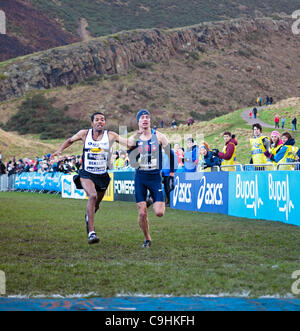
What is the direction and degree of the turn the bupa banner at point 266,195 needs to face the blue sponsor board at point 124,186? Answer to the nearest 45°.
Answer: approximately 90° to its right

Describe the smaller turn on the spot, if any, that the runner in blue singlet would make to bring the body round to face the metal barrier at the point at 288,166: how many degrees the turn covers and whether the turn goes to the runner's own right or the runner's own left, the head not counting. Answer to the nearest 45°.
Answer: approximately 135° to the runner's own left

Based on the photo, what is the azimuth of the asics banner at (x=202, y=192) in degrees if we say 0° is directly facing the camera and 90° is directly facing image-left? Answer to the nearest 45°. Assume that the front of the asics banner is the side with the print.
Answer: approximately 45°

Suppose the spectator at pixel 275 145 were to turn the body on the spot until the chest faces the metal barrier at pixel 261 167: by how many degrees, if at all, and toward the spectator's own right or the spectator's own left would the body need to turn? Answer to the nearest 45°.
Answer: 0° — they already face it

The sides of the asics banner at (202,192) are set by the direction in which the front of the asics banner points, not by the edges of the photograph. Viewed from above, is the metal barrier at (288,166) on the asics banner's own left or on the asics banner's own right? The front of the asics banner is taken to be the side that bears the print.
on the asics banner's own left

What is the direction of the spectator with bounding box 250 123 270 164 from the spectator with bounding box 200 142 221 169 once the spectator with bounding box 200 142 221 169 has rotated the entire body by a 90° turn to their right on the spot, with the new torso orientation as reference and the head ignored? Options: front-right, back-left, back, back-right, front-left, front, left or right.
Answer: back

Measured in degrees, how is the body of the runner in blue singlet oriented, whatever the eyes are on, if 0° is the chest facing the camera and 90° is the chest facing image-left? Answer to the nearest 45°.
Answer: approximately 0°
